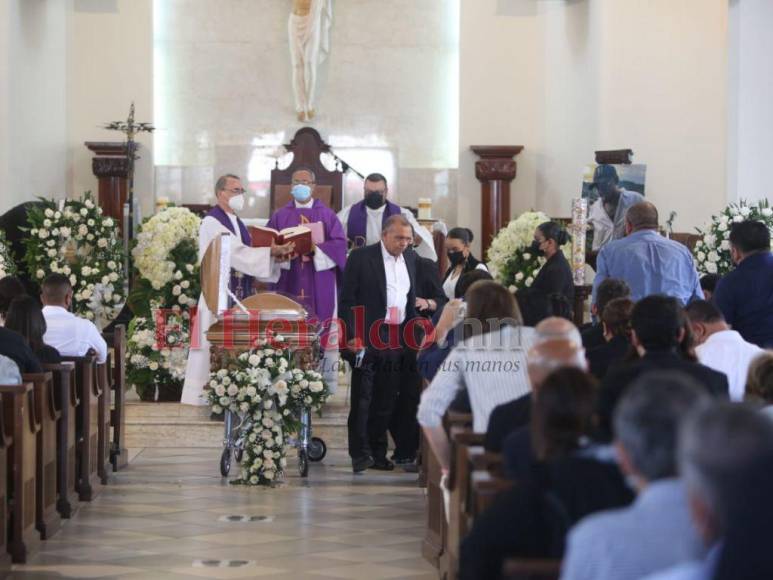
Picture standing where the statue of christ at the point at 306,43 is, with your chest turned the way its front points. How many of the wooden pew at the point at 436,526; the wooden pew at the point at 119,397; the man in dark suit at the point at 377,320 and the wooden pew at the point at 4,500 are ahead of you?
4

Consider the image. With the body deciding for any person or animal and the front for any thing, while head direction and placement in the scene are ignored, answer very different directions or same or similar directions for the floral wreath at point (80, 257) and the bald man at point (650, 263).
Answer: very different directions

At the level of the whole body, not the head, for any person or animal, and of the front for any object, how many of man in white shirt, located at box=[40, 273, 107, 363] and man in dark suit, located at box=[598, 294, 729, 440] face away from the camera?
2

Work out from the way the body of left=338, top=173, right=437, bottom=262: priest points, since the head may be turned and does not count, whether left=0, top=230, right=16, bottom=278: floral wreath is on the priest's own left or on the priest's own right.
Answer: on the priest's own right

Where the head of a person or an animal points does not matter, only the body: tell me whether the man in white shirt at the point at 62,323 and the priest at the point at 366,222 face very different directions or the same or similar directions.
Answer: very different directions

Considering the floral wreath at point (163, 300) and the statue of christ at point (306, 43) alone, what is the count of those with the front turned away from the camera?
0

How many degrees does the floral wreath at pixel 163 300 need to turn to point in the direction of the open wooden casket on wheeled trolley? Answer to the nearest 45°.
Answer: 0° — it already faces it

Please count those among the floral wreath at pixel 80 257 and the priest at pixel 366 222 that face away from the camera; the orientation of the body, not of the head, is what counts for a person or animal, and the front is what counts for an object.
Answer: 0

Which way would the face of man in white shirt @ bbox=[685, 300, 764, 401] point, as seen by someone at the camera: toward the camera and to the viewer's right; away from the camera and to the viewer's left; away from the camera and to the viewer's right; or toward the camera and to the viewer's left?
away from the camera and to the viewer's left

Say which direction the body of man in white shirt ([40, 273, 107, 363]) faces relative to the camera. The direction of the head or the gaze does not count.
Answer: away from the camera

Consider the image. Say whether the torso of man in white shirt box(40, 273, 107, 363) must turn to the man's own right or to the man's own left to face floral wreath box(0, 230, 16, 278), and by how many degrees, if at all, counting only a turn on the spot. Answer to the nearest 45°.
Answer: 0° — they already face it

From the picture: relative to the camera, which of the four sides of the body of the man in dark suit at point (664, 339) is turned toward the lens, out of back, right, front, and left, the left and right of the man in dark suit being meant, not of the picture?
back
